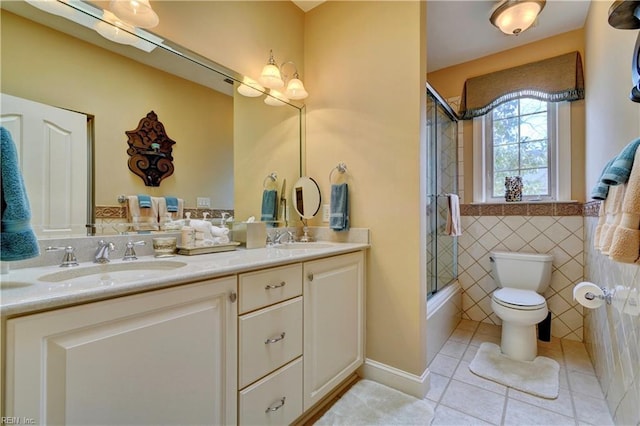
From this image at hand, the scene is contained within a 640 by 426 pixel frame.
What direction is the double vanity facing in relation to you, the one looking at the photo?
facing the viewer and to the right of the viewer

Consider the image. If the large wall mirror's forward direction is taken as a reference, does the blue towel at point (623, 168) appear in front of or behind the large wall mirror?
in front

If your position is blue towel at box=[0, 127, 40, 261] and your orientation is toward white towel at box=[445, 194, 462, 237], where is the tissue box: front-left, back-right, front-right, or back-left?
front-left

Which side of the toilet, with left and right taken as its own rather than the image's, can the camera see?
front

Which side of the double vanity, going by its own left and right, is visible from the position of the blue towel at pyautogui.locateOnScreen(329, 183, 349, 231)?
left

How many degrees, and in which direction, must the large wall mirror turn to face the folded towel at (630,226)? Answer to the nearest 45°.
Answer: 0° — it already faces it

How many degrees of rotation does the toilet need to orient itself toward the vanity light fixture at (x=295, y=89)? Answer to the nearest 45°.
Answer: approximately 45° to its right

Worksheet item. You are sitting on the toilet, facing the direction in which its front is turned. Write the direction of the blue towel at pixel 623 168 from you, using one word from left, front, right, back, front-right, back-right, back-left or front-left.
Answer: front

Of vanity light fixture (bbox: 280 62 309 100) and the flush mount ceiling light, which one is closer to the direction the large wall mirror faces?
the flush mount ceiling light

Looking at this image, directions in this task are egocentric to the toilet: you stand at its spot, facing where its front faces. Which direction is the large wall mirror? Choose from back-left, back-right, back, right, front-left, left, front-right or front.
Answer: front-right

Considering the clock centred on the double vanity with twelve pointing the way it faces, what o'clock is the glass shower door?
The glass shower door is roughly at 10 o'clock from the double vanity.

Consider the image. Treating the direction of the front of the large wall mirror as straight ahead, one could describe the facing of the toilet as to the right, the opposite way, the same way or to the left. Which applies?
to the right

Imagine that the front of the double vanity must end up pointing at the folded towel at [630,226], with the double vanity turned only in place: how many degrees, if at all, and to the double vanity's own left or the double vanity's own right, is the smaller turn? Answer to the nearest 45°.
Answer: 0° — it already faces it

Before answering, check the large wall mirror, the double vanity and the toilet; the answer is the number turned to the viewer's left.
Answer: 0

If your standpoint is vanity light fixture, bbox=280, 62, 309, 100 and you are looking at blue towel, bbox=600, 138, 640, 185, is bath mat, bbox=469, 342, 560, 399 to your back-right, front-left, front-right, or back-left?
front-left

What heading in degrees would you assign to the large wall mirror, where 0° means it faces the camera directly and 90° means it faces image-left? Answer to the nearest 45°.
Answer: approximately 315°
